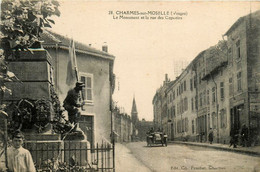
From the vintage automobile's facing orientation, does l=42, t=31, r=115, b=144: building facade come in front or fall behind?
in front

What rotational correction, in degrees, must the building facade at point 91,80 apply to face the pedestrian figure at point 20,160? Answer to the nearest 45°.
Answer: approximately 45° to its right

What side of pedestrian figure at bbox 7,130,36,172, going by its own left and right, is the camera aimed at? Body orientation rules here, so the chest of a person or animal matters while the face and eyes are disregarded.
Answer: front

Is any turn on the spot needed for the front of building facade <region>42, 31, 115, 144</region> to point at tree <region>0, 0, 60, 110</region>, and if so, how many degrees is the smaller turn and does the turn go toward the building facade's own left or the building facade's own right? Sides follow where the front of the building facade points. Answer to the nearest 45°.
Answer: approximately 45° to the building facade's own right

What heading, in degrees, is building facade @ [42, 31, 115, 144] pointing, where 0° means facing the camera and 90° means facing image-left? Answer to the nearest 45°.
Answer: approximately 315°

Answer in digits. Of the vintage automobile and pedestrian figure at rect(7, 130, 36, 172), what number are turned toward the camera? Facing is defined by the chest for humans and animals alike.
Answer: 2

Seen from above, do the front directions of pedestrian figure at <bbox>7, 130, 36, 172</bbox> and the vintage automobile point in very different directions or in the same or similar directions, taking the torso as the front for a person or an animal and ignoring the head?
same or similar directions

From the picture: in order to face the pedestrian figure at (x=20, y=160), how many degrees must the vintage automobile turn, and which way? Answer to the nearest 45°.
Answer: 0° — it already faces it

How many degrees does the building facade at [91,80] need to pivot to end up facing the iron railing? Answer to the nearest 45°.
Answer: approximately 45° to its right
